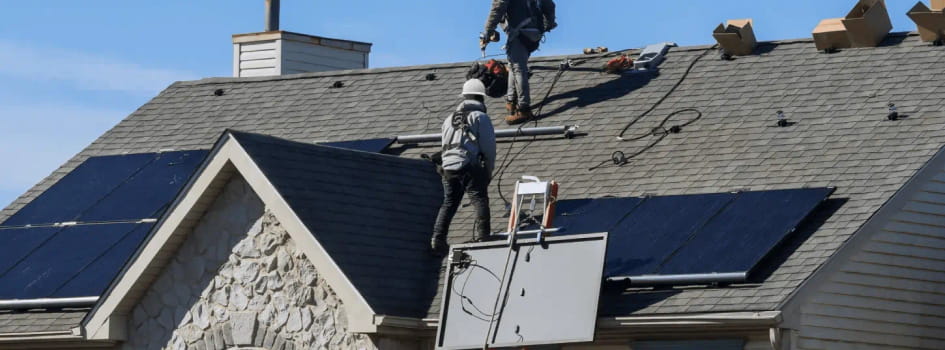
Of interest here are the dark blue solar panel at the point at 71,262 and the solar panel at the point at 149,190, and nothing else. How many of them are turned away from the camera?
0

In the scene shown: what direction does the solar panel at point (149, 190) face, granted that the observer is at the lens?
facing the viewer and to the left of the viewer

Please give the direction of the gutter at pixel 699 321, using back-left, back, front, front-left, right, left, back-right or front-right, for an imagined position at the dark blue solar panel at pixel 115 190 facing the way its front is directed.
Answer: left

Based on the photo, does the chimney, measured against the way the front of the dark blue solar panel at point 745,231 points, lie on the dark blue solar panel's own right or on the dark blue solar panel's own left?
on the dark blue solar panel's own right

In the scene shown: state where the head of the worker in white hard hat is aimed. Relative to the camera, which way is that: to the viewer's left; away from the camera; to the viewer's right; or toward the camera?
away from the camera

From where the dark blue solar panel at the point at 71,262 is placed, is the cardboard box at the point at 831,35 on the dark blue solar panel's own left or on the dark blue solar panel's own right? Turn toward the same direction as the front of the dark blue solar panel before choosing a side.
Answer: on the dark blue solar panel's own left
